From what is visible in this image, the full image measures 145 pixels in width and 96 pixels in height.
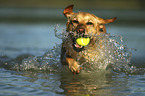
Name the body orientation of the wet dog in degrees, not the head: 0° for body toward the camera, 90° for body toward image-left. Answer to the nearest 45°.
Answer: approximately 0°
